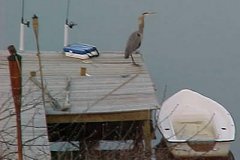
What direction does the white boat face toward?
away from the camera

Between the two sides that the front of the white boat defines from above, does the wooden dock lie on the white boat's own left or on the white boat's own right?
on the white boat's own left
